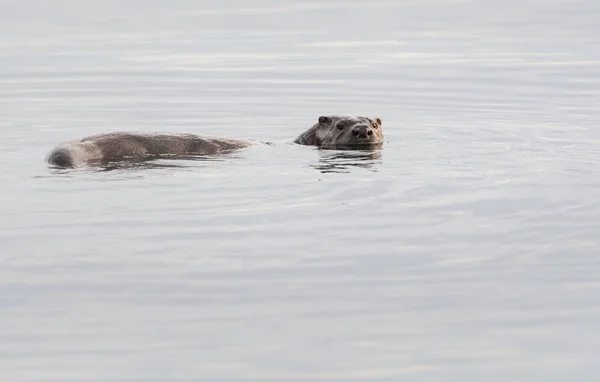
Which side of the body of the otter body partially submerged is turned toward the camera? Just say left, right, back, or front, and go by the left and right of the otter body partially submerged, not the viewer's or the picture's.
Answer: right
